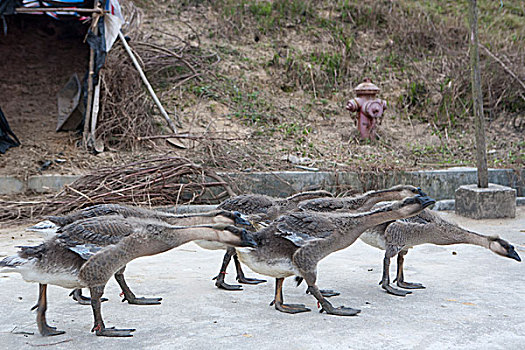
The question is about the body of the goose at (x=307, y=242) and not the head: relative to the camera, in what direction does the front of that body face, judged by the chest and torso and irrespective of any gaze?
to the viewer's right

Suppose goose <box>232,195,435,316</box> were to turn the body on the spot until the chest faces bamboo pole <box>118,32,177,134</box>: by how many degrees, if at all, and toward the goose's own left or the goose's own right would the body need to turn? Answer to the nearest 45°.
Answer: approximately 135° to the goose's own left

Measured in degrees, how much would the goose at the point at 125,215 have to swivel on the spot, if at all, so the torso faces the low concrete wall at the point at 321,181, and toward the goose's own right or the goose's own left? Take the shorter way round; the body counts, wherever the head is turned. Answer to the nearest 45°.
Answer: approximately 45° to the goose's own left

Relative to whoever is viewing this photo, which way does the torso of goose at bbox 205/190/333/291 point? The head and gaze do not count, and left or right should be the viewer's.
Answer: facing to the right of the viewer

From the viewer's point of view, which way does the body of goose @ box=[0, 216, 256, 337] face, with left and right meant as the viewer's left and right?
facing to the right of the viewer

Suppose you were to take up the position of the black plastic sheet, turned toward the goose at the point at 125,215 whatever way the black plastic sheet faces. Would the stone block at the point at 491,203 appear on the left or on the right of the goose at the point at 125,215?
left

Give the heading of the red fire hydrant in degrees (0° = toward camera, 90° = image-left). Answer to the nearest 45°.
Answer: approximately 315°

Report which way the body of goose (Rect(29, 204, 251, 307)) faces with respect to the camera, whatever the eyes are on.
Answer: to the viewer's right

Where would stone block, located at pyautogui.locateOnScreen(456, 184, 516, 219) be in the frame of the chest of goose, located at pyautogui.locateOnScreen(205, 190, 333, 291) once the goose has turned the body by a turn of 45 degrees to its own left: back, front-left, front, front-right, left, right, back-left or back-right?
front

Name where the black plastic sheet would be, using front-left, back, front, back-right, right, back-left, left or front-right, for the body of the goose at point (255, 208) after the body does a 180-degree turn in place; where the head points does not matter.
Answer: front-right

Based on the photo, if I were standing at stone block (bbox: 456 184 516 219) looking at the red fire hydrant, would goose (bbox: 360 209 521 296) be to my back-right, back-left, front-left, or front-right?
back-left

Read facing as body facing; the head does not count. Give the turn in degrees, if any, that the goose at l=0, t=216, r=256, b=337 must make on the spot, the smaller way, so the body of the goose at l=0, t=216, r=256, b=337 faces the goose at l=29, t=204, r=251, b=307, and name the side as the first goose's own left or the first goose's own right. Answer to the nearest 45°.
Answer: approximately 90° to the first goose's own left

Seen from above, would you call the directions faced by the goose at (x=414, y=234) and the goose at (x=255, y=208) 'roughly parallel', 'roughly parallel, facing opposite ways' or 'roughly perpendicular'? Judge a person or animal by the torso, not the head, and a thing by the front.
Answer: roughly parallel

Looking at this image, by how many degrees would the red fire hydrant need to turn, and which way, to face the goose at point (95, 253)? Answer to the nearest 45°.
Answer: approximately 45° to its right

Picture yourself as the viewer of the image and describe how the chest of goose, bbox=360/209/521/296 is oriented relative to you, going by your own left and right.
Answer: facing to the right of the viewer
